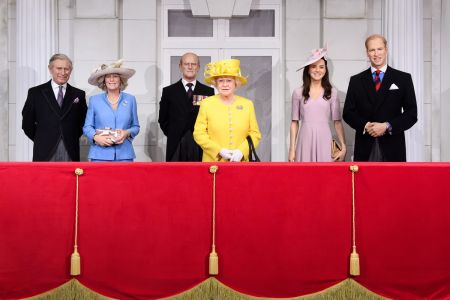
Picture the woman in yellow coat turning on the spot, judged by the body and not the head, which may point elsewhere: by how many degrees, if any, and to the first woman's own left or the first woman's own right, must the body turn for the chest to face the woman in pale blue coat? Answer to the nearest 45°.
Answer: approximately 135° to the first woman's own right

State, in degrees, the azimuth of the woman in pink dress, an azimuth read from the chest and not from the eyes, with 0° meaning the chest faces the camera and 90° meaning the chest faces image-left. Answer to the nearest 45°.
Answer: approximately 0°

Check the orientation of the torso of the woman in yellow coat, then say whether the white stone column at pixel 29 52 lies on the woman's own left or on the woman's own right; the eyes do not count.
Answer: on the woman's own right

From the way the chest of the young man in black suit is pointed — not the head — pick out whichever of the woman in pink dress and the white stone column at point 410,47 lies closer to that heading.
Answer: the woman in pink dress

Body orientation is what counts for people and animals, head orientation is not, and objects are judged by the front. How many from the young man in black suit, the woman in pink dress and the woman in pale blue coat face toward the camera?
3

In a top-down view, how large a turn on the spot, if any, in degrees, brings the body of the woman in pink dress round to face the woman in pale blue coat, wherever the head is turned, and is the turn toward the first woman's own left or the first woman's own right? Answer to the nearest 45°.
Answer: approximately 90° to the first woman's own right
